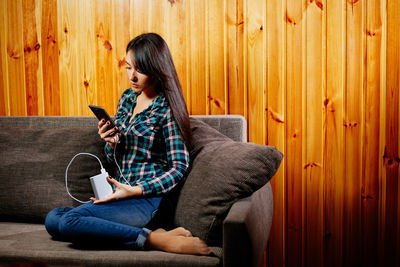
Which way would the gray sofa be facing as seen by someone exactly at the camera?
facing the viewer
